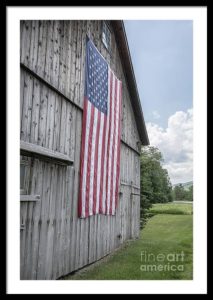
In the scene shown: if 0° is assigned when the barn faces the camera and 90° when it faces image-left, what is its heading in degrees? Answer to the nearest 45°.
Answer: approximately 315°
